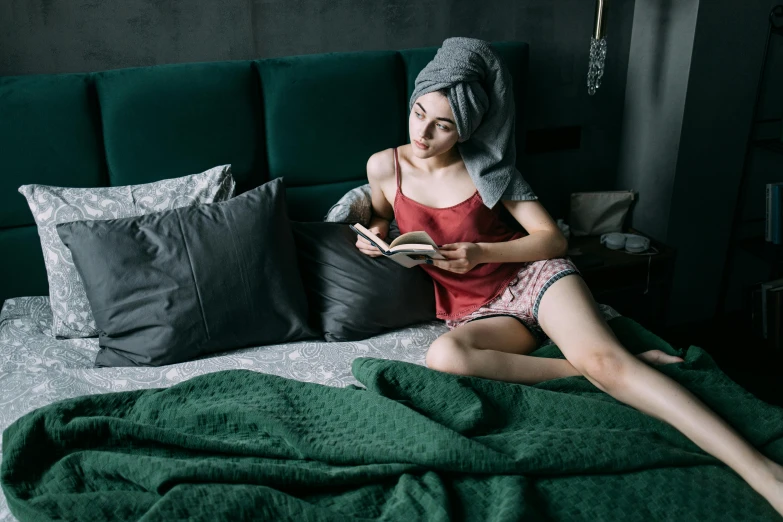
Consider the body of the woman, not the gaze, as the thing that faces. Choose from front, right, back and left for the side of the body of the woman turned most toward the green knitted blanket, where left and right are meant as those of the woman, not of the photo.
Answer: front

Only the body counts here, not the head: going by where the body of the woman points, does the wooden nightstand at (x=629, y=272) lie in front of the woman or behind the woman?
behind

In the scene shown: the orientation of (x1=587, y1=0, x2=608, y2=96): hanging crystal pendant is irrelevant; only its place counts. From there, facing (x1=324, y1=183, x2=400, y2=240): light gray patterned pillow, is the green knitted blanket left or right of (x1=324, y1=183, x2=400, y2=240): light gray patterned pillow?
left

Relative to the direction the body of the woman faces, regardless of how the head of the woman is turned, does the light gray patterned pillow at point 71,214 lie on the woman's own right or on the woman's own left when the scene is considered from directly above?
on the woman's own right

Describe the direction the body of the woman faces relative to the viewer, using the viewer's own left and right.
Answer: facing the viewer

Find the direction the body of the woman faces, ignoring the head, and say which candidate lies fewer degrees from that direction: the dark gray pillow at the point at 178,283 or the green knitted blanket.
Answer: the green knitted blanket

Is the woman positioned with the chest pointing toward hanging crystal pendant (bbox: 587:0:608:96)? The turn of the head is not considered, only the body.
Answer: no

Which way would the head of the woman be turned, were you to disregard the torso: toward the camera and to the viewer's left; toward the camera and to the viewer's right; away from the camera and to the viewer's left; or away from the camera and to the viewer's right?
toward the camera and to the viewer's left

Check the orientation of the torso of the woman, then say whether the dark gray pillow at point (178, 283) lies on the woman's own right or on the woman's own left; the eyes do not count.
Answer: on the woman's own right
